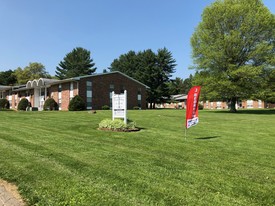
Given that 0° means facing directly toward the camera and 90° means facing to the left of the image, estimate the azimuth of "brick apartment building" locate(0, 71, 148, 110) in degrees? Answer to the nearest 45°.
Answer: approximately 45°

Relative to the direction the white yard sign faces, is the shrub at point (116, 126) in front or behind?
in front

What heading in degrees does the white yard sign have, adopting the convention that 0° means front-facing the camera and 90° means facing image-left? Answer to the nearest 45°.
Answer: approximately 45°

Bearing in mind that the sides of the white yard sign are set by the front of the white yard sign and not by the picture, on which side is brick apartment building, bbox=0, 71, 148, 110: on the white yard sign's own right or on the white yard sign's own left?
on the white yard sign's own right

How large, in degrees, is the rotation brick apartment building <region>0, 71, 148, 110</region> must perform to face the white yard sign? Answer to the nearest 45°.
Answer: approximately 45° to its left

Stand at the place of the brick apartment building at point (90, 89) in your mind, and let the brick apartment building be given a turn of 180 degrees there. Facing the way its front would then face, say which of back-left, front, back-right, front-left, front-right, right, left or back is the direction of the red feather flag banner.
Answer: back-right

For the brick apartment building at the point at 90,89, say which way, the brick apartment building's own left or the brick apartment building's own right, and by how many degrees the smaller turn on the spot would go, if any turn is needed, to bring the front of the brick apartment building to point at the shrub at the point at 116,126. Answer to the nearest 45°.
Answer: approximately 45° to the brick apartment building's own left

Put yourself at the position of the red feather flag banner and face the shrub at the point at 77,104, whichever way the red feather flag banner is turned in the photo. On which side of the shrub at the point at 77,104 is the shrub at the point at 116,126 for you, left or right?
left

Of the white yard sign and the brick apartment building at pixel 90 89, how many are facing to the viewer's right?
0

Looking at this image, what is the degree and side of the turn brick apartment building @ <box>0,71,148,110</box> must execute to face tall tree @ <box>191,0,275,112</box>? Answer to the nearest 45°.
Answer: approximately 90° to its left

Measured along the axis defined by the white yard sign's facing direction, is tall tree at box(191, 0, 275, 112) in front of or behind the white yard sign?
behind

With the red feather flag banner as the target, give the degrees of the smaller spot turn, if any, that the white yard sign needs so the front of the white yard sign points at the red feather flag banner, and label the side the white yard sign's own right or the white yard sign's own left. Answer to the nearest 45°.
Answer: approximately 90° to the white yard sign's own left
